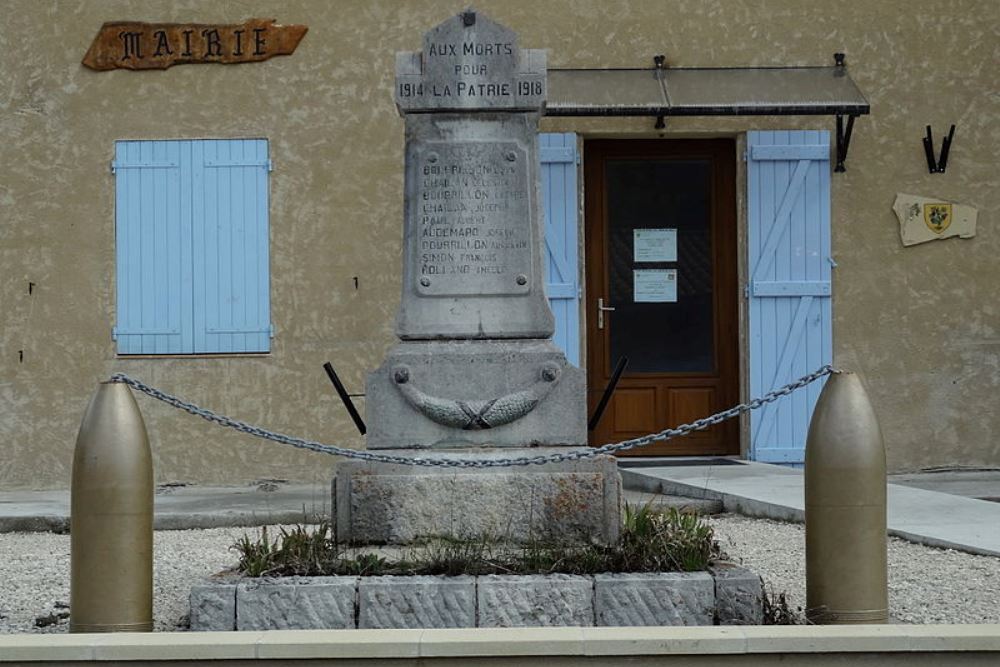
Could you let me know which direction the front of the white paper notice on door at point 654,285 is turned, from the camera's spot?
facing the viewer

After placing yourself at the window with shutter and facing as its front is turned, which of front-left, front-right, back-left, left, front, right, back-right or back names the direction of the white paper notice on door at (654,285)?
left

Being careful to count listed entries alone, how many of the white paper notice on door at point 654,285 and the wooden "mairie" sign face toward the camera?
2

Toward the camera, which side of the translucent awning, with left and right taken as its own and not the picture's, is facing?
front

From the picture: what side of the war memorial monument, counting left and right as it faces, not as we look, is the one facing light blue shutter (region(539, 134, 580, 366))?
back

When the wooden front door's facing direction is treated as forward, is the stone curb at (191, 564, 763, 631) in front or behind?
in front

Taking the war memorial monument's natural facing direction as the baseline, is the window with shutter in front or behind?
behind

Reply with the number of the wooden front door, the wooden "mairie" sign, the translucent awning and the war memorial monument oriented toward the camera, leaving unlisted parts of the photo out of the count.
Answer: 4

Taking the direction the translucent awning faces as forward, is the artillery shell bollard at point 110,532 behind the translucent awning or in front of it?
in front

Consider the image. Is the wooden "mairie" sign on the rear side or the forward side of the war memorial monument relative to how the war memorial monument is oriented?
on the rear side

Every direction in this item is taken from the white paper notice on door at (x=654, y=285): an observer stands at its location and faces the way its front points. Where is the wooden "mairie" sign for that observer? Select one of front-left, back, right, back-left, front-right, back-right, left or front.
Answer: right

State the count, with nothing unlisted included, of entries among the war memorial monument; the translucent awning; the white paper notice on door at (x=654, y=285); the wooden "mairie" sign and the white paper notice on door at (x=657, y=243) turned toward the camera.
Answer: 5

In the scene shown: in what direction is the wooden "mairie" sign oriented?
toward the camera

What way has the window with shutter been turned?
toward the camera

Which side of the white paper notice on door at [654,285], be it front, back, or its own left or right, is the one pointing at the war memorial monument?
front

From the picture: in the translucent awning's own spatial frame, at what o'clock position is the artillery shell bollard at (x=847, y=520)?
The artillery shell bollard is roughly at 12 o'clock from the translucent awning.

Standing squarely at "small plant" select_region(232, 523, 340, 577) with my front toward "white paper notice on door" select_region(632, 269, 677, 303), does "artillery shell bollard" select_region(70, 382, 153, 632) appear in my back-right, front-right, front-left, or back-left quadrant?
back-left
